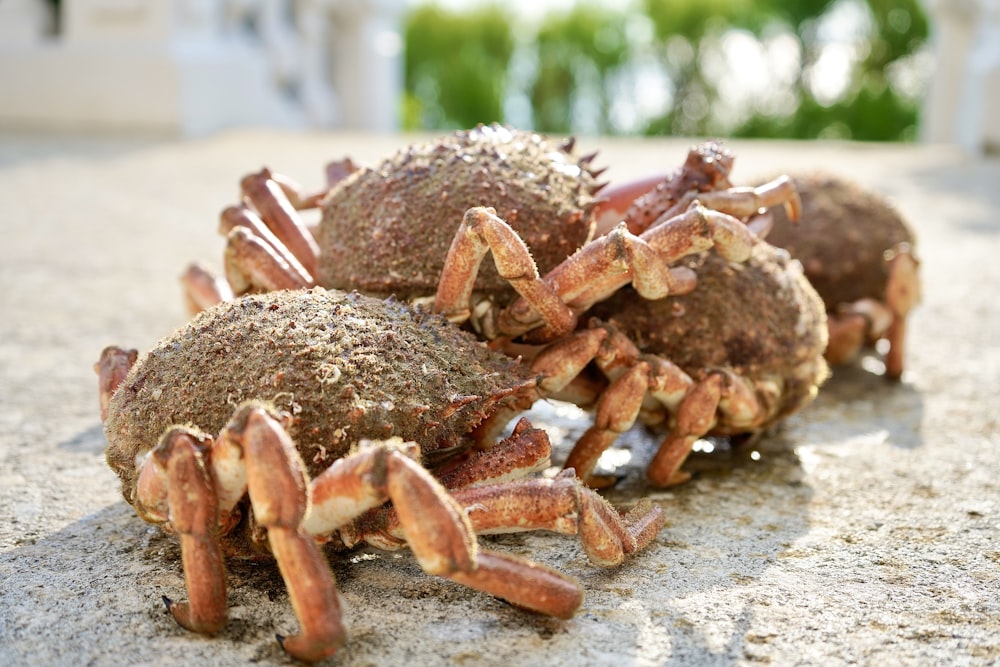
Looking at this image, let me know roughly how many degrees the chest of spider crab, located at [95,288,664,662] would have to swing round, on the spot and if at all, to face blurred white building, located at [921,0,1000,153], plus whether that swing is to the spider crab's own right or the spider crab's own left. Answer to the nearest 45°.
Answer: approximately 45° to the spider crab's own left

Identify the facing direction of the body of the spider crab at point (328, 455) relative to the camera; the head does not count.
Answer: to the viewer's right

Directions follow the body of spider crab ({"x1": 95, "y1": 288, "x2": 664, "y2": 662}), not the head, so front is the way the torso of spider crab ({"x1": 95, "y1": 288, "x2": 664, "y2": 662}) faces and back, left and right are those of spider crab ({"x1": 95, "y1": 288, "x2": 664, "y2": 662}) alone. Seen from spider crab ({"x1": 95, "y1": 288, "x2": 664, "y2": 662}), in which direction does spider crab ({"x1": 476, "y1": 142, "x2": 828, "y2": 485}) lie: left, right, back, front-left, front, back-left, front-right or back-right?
front-left

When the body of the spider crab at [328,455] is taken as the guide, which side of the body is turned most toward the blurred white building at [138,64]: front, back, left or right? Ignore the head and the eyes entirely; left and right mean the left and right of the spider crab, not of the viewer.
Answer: left

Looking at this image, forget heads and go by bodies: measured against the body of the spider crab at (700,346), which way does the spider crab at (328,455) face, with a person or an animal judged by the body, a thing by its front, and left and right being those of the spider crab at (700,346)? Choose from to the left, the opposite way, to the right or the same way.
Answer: the opposite way

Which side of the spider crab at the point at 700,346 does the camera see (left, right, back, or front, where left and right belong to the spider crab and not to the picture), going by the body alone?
left
